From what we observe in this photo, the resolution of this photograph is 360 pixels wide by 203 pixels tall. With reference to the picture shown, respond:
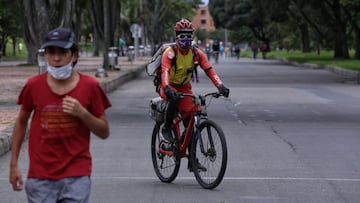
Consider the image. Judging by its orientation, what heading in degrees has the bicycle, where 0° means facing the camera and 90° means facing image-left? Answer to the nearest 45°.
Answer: approximately 315°

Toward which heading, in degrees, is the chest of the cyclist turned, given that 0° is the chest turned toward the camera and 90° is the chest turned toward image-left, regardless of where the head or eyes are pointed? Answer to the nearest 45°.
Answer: approximately 315°
